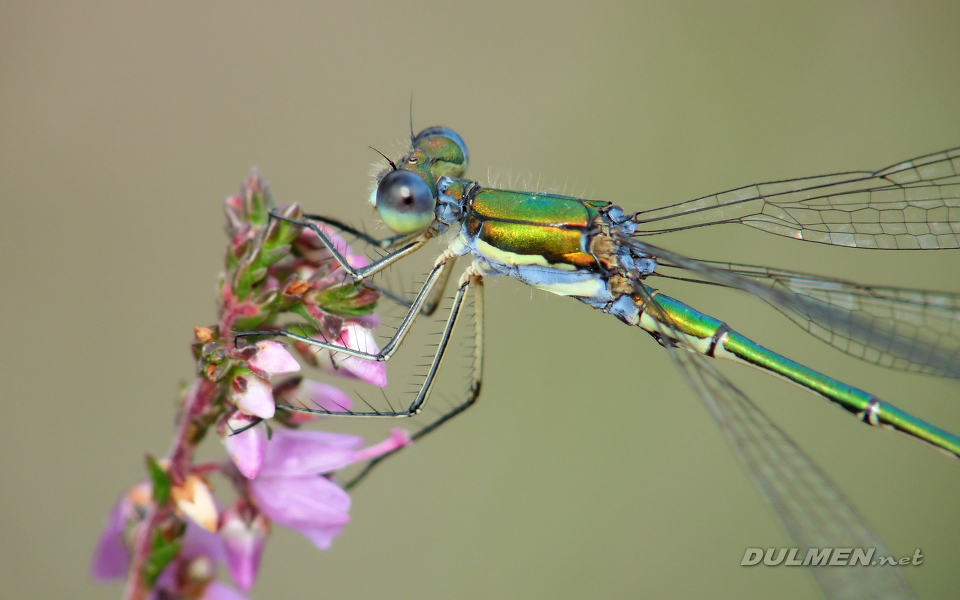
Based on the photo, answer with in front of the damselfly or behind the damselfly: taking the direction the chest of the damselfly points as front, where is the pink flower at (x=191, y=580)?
in front

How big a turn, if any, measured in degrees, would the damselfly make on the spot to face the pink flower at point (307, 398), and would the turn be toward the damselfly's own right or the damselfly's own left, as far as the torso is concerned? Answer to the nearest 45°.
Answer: approximately 45° to the damselfly's own left

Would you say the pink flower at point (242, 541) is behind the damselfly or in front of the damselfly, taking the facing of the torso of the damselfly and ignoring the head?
in front

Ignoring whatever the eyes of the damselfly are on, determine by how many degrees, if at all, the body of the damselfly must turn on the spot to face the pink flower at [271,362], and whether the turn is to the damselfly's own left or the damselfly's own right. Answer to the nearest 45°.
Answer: approximately 45° to the damselfly's own left

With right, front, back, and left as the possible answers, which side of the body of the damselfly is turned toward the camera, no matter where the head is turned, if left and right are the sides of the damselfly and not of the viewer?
left

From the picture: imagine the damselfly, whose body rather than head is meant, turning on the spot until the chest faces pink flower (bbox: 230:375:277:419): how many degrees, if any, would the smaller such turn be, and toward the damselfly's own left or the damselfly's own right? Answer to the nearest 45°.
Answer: approximately 45° to the damselfly's own left
